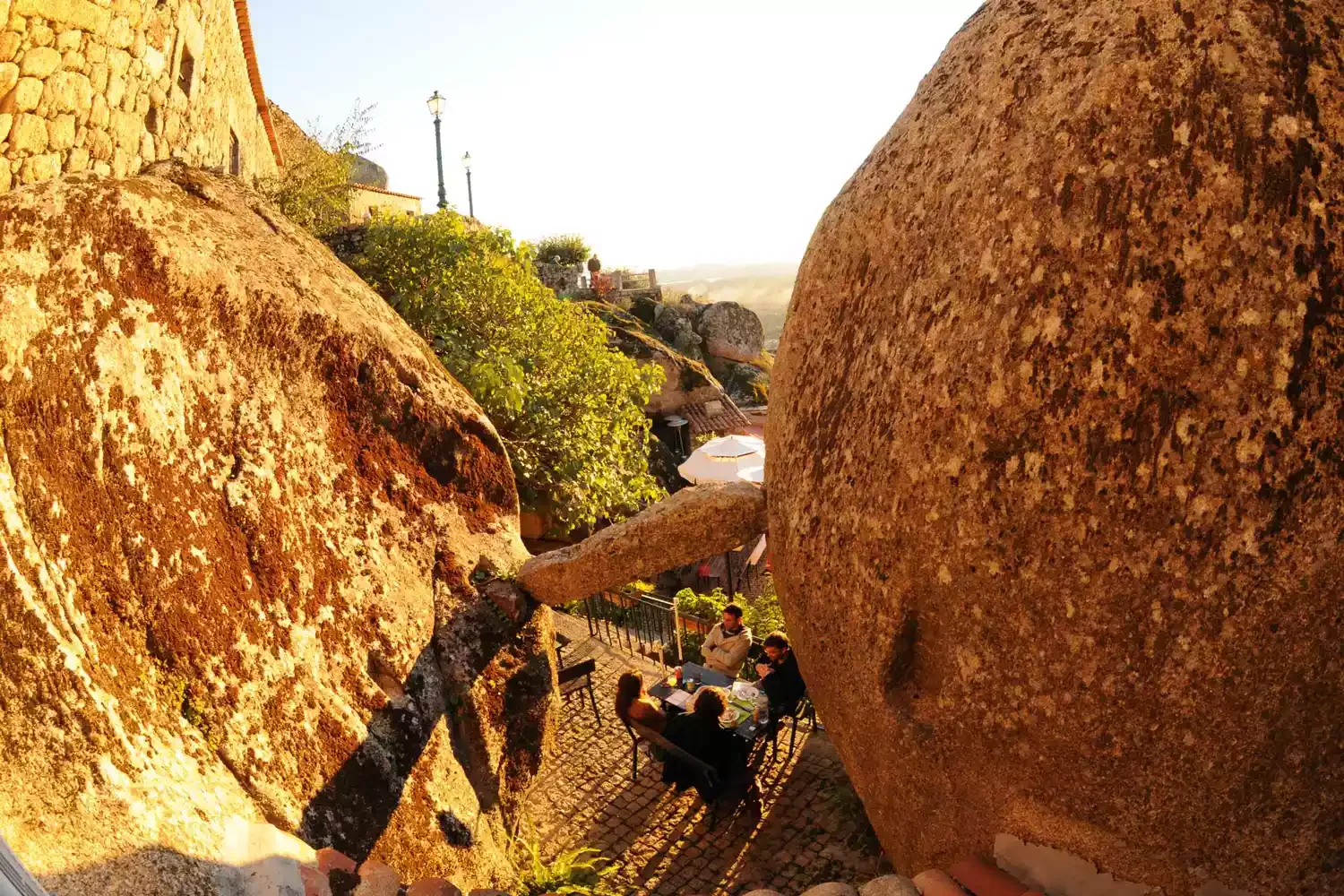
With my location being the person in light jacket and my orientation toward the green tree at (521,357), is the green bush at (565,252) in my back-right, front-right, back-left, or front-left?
front-right

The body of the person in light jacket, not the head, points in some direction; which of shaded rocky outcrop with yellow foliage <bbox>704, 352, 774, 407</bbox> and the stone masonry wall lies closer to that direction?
the stone masonry wall

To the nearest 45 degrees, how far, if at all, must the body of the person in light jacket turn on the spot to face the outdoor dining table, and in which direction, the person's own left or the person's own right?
approximately 45° to the person's own left

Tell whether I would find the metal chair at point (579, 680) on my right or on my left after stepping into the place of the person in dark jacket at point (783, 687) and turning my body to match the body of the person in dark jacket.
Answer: on my right

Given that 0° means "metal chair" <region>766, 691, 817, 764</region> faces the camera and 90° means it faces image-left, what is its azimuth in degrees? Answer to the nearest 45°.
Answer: approximately 45°

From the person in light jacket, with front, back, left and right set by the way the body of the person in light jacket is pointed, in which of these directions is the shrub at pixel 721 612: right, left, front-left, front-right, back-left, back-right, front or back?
back-right

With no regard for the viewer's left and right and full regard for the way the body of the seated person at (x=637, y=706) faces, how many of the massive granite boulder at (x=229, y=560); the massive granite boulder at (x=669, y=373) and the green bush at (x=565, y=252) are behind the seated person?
1

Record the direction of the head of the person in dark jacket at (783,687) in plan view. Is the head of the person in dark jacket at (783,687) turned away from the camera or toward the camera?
toward the camera

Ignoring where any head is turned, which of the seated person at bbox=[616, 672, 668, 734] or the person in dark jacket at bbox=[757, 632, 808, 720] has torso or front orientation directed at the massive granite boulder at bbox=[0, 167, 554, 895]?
the person in dark jacket

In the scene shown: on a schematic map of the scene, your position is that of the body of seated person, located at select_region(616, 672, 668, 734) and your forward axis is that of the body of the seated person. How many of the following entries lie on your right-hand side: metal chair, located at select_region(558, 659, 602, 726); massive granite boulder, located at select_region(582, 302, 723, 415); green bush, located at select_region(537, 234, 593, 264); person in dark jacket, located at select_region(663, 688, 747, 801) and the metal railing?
1

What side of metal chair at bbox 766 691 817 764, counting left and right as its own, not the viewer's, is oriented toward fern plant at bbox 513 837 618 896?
front

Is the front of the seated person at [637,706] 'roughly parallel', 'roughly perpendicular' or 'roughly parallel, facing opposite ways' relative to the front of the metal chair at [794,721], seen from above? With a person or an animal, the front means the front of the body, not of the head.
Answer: roughly parallel, facing opposite ways

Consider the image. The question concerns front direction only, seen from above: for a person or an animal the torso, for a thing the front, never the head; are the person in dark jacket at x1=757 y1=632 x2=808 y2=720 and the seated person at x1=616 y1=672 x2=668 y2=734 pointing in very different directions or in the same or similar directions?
very different directions
